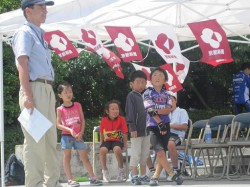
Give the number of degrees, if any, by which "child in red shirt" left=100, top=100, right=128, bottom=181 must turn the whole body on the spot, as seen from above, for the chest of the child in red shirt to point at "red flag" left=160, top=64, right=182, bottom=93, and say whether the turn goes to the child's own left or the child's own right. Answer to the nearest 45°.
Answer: approximately 135° to the child's own left

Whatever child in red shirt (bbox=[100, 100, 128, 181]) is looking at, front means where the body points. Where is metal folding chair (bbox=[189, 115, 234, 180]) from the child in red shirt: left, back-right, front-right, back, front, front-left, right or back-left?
left

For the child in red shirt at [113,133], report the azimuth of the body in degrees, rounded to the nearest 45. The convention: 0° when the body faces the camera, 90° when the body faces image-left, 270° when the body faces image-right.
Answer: approximately 0°

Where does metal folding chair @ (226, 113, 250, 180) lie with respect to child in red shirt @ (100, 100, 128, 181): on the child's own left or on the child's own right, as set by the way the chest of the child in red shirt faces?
on the child's own left

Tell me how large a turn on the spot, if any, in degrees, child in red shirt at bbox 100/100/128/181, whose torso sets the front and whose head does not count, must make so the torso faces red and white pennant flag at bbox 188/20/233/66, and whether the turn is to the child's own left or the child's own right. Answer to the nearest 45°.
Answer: approximately 90° to the child's own left

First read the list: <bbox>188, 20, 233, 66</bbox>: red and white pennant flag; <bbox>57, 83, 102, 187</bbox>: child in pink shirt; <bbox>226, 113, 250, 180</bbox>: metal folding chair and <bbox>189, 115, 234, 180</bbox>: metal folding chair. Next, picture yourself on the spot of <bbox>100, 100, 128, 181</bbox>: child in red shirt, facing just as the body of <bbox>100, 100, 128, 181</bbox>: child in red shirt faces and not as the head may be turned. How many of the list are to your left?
3
